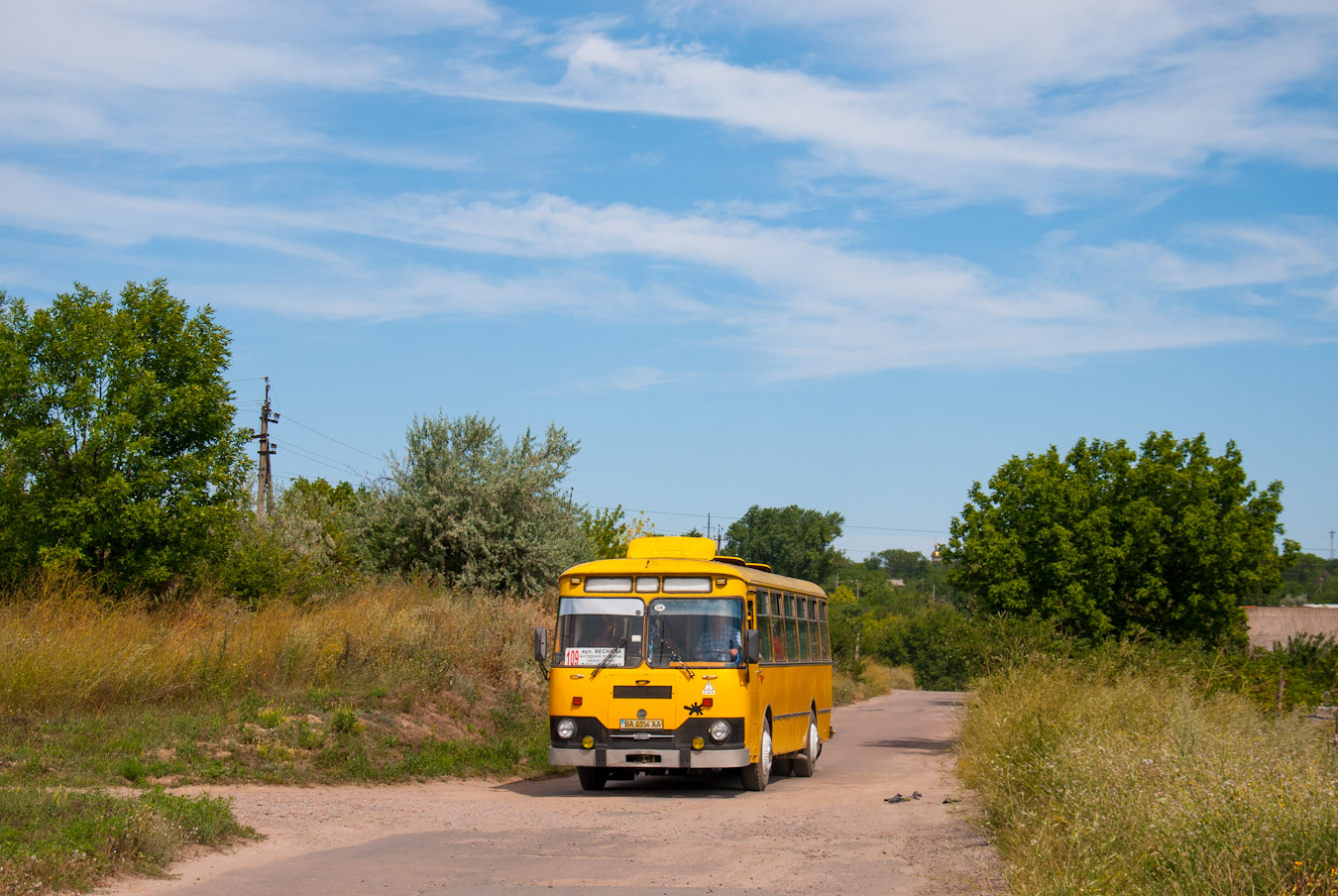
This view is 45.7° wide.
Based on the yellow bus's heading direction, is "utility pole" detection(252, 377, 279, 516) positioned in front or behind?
behind

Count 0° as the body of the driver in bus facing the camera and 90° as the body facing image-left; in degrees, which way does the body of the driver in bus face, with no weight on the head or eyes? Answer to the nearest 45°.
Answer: approximately 0°

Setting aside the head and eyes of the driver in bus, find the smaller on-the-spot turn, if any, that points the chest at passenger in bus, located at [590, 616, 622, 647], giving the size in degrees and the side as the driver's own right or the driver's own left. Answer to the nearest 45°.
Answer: approximately 90° to the driver's own right

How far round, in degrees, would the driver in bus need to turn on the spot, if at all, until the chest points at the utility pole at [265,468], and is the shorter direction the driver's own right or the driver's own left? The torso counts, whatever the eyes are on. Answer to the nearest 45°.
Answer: approximately 135° to the driver's own right

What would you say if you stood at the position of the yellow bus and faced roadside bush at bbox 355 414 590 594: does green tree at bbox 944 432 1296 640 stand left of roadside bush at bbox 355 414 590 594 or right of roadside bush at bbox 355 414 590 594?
right
